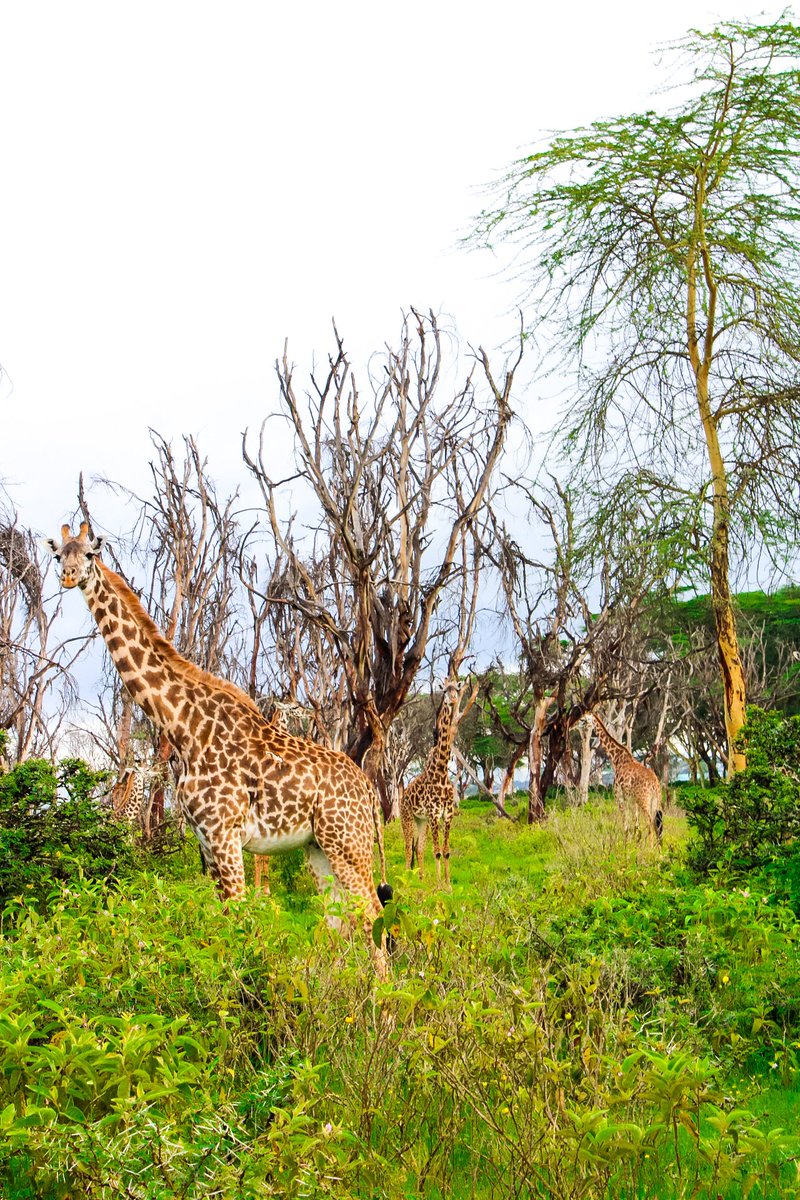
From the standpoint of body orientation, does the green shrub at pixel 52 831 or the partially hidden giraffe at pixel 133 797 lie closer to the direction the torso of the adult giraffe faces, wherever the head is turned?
the green shrub

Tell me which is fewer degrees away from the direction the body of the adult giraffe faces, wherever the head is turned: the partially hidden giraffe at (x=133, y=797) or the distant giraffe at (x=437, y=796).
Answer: the partially hidden giraffe

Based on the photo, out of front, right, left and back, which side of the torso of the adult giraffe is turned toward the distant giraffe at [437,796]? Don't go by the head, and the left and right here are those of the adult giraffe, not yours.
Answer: right

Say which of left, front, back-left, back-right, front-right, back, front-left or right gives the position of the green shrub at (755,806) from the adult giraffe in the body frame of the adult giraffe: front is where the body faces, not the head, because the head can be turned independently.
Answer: back

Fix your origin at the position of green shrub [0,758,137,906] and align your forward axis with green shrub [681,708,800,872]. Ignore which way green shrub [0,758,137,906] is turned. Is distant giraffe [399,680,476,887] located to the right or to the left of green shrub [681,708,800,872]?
left

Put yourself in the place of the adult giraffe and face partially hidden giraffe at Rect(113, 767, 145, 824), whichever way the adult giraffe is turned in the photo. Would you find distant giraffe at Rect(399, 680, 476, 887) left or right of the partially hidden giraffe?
right

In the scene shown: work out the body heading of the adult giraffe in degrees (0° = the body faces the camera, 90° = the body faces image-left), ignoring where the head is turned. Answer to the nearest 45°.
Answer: approximately 90°

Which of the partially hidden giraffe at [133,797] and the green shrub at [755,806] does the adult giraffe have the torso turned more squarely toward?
the partially hidden giraffe

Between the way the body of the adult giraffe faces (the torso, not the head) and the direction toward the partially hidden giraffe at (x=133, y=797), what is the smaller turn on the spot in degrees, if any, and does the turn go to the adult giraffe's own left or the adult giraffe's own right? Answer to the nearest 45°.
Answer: approximately 90° to the adult giraffe's own right

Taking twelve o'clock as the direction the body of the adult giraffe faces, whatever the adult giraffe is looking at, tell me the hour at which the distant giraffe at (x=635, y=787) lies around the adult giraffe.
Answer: The distant giraffe is roughly at 4 o'clock from the adult giraffe.

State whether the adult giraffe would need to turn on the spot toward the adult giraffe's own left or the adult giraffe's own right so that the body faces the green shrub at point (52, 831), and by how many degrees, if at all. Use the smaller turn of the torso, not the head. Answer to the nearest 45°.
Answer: approximately 45° to the adult giraffe's own right
